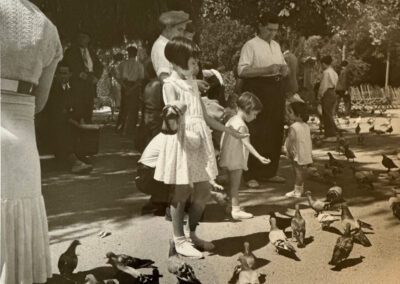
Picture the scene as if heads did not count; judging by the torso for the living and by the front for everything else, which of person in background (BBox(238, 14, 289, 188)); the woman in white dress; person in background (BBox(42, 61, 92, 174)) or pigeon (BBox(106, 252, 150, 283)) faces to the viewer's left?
the pigeon

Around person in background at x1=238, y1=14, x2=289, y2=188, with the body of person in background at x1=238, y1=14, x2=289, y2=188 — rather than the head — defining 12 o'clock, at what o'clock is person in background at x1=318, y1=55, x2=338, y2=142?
person in background at x1=318, y1=55, x2=338, y2=142 is roughly at 8 o'clock from person in background at x1=238, y1=14, x2=289, y2=188.

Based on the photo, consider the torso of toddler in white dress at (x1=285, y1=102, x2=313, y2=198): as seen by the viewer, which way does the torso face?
to the viewer's left

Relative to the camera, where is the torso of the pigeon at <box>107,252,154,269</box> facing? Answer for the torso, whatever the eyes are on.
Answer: to the viewer's left

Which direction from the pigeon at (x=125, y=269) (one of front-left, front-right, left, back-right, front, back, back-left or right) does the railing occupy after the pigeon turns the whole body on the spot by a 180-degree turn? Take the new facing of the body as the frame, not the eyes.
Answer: front-left

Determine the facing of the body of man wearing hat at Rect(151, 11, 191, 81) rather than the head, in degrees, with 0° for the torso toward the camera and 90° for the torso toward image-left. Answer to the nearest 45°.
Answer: approximately 270°

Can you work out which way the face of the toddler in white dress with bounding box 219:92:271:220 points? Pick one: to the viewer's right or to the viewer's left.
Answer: to the viewer's right

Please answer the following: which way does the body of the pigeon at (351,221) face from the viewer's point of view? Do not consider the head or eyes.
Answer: to the viewer's left

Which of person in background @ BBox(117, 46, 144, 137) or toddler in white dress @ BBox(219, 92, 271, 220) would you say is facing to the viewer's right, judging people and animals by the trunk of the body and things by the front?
the toddler in white dress

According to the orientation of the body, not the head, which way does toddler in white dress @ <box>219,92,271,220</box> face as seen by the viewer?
to the viewer's right

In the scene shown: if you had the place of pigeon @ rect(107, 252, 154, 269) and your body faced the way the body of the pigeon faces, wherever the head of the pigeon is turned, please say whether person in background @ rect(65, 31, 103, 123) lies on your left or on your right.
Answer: on your right

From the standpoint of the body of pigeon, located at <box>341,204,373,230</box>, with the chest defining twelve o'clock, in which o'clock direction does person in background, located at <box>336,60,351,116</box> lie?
The person in background is roughly at 3 o'clock from the pigeon.

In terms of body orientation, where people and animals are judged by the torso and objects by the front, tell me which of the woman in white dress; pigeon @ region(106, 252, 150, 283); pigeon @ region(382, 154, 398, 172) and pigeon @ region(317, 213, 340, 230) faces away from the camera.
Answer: the woman in white dress

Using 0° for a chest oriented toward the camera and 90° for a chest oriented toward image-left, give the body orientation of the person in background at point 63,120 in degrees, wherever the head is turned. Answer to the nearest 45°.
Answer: approximately 315°
